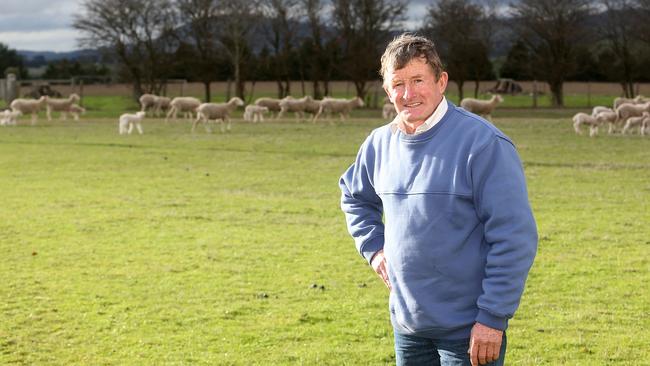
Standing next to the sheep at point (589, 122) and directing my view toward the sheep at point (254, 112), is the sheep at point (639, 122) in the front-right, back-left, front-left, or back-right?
back-right

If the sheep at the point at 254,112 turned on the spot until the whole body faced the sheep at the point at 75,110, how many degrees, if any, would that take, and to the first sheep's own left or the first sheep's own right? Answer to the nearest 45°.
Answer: approximately 180°

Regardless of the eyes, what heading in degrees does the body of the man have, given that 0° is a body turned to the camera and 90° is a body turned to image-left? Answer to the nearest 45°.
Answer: approximately 45°

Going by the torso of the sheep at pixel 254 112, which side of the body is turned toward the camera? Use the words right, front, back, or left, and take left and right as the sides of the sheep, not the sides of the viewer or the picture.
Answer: right
